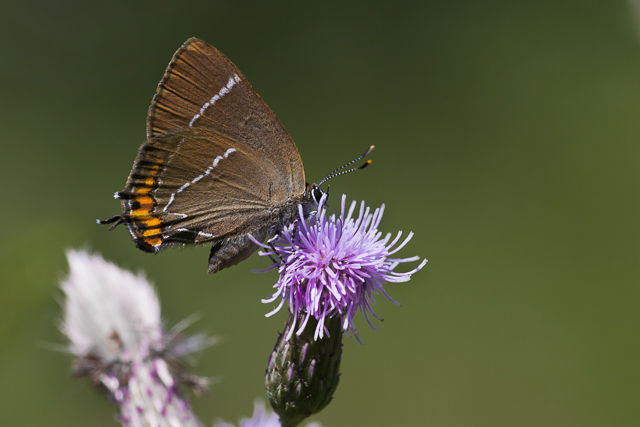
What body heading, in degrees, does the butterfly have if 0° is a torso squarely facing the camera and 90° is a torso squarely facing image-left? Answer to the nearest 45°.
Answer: approximately 270°

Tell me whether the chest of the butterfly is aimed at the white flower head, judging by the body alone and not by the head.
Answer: no
